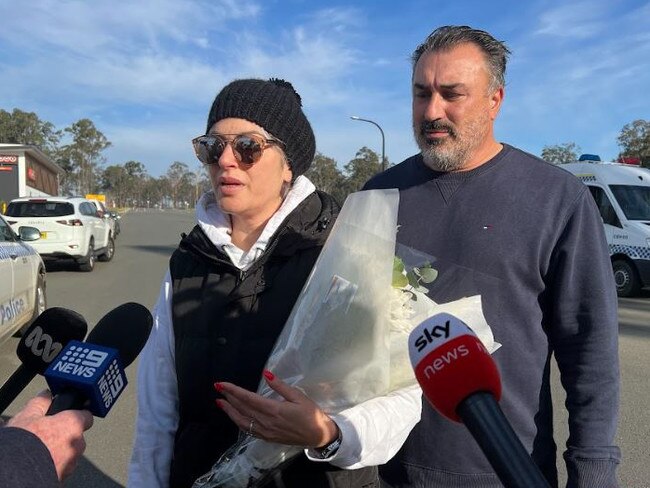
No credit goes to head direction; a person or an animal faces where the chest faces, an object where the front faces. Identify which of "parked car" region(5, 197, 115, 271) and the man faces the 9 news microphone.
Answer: the man

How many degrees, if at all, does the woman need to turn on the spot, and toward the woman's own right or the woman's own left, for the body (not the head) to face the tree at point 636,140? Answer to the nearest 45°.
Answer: approximately 180°

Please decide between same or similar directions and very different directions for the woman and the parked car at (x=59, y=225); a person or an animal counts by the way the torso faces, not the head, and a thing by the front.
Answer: very different directions

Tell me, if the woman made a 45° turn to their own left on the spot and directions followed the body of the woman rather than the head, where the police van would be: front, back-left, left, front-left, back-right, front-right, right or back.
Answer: back-left

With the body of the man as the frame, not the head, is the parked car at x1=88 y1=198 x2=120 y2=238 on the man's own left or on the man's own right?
on the man's own right

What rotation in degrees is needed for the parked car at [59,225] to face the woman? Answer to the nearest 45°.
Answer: approximately 135° to its right

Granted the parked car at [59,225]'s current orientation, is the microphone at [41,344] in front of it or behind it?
behind

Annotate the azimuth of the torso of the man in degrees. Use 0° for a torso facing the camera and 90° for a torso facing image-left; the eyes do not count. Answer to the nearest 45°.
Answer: approximately 45°

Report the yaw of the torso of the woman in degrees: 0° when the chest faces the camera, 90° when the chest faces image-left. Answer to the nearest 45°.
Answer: approximately 45°

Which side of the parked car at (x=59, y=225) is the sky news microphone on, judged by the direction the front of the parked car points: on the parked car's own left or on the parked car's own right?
on the parked car's own right
